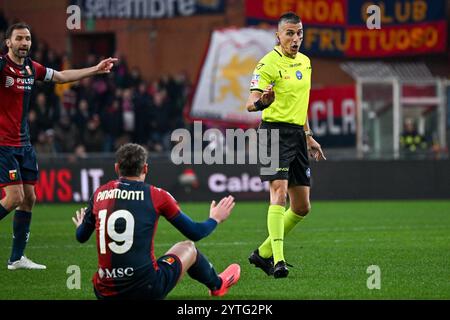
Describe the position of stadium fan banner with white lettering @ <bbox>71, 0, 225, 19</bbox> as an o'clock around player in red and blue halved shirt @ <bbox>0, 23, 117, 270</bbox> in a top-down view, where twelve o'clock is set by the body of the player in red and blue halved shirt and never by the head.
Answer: The stadium fan banner with white lettering is roughly at 8 o'clock from the player in red and blue halved shirt.

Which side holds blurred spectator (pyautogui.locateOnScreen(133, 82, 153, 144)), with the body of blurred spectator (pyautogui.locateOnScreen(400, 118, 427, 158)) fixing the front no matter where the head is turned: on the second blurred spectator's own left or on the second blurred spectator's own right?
on the second blurred spectator's own right

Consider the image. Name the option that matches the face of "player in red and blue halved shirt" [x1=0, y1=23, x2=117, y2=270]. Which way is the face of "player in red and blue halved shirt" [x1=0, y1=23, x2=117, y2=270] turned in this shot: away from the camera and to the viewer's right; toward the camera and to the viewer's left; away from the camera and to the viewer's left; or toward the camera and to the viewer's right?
toward the camera and to the viewer's right

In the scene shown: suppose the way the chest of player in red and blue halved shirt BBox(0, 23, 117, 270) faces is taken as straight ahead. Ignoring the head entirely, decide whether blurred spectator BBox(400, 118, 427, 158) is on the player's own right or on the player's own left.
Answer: on the player's own left

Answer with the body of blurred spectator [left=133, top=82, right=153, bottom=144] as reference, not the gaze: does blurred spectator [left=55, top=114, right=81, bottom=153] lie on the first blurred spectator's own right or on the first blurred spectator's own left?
on the first blurred spectator's own right

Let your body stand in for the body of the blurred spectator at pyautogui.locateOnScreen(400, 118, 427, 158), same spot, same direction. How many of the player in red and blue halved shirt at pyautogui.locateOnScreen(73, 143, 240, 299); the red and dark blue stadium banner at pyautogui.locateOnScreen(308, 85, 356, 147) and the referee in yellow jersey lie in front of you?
2

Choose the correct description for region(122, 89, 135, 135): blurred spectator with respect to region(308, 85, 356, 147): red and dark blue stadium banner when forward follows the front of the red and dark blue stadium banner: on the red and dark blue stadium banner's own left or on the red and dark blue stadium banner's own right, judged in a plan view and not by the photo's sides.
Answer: on the red and dark blue stadium banner's own right

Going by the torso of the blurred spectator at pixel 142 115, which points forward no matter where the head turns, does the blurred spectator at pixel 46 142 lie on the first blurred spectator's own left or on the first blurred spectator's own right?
on the first blurred spectator's own right

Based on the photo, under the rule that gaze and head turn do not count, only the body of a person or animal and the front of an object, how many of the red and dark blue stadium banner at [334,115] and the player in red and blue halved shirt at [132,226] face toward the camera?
1
